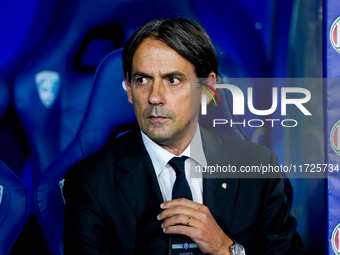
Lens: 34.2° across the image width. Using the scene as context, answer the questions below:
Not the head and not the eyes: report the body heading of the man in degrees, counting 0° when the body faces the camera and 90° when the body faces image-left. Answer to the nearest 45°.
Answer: approximately 0°

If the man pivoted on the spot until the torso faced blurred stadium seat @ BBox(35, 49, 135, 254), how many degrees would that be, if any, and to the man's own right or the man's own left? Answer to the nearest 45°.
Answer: approximately 135° to the man's own right

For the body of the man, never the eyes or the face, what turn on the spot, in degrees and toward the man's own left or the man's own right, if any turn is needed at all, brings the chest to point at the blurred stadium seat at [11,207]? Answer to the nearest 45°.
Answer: approximately 135° to the man's own right

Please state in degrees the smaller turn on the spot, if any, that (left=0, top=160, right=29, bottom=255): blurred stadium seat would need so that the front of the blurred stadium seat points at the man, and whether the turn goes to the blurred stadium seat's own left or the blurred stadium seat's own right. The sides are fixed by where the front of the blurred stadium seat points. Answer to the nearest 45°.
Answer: approximately 45° to the blurred stadium seat's own left

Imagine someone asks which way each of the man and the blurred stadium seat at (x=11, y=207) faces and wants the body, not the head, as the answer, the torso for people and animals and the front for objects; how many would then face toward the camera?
2
